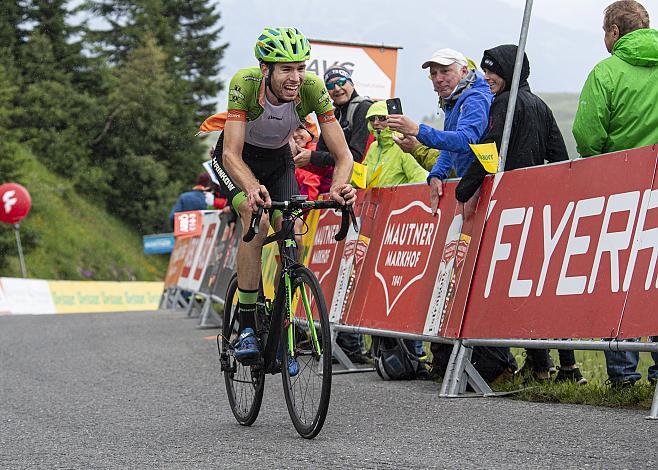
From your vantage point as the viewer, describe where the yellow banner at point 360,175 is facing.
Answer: facing the viewer and to the left of the viewer

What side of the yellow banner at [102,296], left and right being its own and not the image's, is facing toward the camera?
front

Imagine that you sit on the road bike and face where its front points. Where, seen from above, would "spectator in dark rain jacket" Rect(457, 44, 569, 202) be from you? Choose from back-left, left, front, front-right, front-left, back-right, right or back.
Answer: left

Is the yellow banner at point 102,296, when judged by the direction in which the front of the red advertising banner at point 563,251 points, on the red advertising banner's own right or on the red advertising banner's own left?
on the red advertising banner's own right

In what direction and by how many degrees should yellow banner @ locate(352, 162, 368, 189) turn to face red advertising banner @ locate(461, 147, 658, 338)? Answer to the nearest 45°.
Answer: approximately 90° to its left

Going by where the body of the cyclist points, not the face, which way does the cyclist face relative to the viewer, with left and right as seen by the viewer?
facing the viewer and to the right of the viewer

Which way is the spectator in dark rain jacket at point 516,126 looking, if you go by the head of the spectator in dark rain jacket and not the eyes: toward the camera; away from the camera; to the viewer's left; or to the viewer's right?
to the viewer's left
